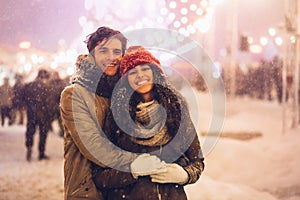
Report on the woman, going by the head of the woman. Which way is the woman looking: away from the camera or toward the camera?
toward the camera

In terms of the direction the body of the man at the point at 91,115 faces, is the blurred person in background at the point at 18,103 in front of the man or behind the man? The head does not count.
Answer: behind

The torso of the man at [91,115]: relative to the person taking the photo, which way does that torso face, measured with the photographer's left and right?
facing the viewer and to the right of the viewer

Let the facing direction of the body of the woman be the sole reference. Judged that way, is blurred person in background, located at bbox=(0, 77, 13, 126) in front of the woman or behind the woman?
behind

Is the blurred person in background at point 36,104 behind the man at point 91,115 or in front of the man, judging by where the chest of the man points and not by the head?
behind

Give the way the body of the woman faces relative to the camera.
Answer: toward the camera

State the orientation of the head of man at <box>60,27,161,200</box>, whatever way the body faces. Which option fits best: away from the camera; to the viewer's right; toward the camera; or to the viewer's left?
toward the camera
